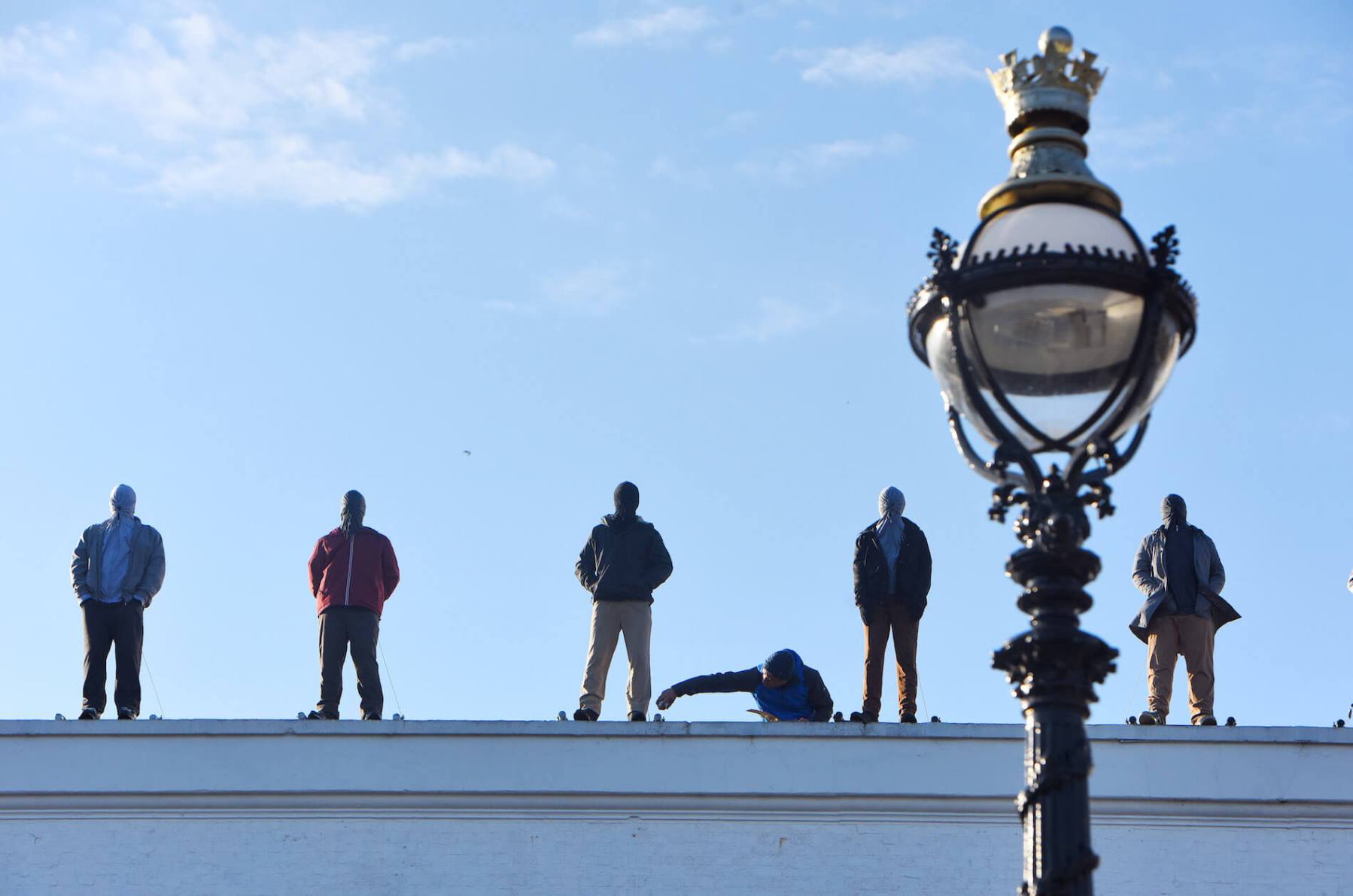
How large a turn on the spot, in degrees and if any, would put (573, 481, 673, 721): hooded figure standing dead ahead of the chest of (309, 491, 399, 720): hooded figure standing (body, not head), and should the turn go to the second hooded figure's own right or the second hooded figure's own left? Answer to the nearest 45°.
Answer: approximately 90° to the second hooded figure's own left

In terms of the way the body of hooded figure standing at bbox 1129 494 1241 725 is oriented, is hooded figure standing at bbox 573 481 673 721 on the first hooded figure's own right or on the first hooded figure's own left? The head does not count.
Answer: on the first hooded figure's own right

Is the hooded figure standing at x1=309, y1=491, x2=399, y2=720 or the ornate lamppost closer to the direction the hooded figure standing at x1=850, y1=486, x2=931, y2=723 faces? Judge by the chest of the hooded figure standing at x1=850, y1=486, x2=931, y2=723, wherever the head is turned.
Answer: the ornate lamppost

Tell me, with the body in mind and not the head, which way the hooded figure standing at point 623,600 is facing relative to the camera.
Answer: toward the camera

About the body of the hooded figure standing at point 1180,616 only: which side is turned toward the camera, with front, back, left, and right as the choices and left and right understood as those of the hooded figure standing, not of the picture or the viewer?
front

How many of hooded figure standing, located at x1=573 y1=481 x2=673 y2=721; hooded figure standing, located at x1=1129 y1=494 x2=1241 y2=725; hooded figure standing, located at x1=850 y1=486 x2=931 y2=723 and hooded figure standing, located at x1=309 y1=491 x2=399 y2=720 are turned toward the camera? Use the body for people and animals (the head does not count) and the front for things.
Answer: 4

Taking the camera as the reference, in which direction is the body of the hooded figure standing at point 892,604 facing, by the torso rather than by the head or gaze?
toward the camera

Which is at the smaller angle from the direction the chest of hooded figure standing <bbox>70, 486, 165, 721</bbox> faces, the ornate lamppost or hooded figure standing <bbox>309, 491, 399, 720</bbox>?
the ornate lamppost

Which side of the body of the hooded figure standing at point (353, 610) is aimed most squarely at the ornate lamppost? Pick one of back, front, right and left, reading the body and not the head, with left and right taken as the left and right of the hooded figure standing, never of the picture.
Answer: front

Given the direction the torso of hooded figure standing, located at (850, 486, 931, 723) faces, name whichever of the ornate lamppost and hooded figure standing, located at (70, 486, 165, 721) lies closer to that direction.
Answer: the ornate lamppost

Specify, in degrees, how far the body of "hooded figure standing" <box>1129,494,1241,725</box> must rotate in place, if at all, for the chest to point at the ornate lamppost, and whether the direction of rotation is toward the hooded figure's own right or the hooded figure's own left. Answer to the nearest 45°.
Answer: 0° — they already face it

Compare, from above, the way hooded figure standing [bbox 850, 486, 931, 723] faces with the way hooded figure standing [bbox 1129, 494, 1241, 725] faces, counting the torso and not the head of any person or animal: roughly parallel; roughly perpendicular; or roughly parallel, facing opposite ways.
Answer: roughly parallel

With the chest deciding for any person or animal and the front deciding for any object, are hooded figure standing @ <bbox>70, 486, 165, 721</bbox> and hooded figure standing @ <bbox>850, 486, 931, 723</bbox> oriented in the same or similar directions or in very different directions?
same or similar directions

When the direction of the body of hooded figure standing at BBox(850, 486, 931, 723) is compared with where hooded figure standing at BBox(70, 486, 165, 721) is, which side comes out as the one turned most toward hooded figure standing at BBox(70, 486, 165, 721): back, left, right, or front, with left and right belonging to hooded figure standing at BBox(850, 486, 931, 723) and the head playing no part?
right

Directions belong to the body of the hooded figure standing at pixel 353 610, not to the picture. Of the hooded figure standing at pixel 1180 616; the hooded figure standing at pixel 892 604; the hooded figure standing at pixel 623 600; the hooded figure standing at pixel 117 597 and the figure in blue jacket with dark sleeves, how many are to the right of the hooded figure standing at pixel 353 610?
1

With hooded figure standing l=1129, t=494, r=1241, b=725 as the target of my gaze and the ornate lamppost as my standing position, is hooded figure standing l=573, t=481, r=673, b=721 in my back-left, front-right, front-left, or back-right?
front-left
